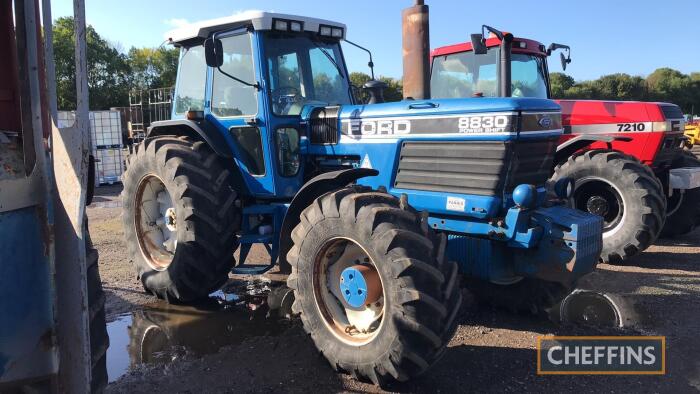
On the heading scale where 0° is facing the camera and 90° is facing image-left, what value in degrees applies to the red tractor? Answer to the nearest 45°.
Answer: approximately 315°

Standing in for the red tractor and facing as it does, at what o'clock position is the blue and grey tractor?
The blue and grey tractor is roughly at 2 o'clock from the red tractor.

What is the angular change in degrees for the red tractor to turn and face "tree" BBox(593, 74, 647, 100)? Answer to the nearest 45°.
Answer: approximately 135° to its left

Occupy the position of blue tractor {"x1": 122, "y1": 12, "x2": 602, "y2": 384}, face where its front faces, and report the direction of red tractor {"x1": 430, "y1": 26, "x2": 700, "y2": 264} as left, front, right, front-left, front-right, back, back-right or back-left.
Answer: left

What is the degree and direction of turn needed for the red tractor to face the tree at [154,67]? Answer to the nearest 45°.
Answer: approximately 180°

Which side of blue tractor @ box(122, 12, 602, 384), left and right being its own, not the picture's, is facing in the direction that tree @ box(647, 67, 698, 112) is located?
left

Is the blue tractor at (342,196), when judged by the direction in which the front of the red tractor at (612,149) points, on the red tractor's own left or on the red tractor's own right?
on the red tractor's own right

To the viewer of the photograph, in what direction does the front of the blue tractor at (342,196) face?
facing the viewer and to the right of the viewer

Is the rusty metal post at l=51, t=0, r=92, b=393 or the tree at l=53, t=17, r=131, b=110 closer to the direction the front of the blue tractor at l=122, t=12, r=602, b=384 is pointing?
the rusty metal post

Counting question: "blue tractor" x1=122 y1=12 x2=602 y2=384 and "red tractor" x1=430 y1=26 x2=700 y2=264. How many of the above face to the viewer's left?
0
